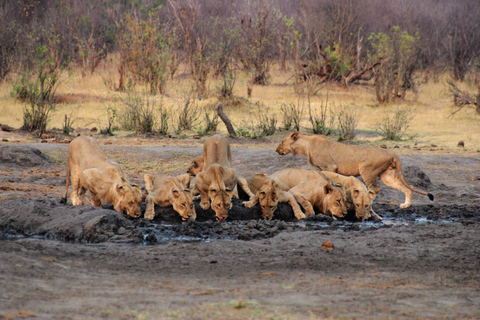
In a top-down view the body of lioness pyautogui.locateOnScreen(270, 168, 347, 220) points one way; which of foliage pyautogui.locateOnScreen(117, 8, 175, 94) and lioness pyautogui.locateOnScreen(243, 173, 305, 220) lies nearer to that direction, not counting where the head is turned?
the lioness pyautogui.locateOnScreen(243, 173, 305, 220)

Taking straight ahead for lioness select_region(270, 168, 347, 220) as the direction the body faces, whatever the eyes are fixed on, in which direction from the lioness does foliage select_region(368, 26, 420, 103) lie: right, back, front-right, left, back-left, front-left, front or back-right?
back-left

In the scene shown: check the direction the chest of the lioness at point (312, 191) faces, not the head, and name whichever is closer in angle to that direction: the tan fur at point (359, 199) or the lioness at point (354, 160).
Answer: the tan fur

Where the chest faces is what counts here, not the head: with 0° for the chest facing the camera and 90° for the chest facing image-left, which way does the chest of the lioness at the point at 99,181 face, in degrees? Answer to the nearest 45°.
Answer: approximately 315°

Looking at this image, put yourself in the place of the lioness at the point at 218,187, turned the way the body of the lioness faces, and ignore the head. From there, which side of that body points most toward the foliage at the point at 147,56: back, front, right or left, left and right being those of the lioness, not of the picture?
back

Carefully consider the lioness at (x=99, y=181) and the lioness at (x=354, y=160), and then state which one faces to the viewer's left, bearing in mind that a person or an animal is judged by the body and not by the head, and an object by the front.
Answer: the lioness at (x=354, y=160)

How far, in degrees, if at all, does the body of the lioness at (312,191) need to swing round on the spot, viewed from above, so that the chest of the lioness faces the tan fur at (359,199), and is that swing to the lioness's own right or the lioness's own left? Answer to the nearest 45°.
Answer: approximately 45° to the lioness's own left

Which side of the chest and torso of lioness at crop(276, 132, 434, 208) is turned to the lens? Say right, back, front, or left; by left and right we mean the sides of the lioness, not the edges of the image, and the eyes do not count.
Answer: left

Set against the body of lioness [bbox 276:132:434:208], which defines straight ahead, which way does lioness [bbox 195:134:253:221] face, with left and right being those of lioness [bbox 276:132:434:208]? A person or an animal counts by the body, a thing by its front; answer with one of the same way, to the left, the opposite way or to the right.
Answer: to the left
